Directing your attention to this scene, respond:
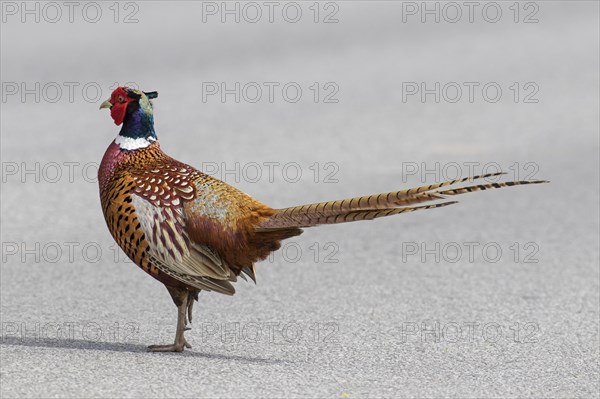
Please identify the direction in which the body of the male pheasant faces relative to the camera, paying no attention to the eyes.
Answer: to the viewer's left
